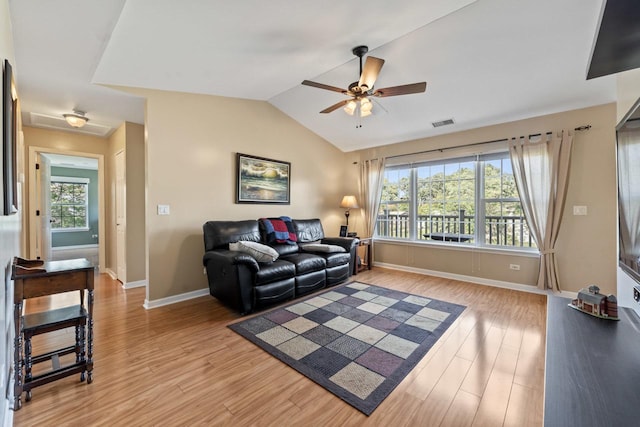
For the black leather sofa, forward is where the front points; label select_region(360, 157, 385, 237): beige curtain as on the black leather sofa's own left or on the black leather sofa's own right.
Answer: on the black leather sofa's own left

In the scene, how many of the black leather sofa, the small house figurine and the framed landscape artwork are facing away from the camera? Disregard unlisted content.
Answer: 0

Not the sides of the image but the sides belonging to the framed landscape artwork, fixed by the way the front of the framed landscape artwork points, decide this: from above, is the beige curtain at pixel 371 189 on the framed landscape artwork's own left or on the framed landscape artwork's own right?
on the framed landscape artwork's own left

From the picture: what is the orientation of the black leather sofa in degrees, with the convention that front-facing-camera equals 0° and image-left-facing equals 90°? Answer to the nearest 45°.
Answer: approximately 315°

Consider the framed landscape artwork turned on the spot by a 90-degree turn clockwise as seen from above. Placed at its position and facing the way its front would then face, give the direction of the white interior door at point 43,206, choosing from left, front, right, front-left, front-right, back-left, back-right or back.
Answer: front-right

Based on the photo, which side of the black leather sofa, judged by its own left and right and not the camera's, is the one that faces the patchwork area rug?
front

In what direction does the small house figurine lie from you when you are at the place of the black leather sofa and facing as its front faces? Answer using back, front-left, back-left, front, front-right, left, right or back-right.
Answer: front

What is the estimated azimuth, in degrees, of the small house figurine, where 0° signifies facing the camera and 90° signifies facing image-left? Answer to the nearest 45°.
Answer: approximately 45°

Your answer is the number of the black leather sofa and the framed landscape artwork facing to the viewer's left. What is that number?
0

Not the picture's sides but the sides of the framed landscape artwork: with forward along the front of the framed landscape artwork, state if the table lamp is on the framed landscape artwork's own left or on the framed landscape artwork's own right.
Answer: on the framed landscape artwork's own left

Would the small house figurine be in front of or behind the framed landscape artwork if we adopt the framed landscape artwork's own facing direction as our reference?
in front

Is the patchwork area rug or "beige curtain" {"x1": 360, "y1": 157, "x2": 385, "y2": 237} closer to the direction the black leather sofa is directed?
the patchwork area rug

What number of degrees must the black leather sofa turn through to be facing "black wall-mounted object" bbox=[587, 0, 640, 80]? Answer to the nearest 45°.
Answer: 0° — it already faces it

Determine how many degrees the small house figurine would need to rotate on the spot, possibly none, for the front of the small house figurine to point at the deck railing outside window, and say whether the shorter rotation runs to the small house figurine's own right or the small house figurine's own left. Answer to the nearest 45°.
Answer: approximately 90° to the small house figurine's own right

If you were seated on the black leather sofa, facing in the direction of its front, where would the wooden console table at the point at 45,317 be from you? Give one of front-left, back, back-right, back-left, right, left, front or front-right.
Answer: right

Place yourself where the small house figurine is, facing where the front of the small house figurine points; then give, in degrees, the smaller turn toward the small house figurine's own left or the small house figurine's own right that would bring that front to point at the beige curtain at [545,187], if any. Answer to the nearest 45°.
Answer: approximately 135° to the small house figurine's own right

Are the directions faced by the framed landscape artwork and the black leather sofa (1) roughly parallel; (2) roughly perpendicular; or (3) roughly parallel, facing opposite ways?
roughly parallel
